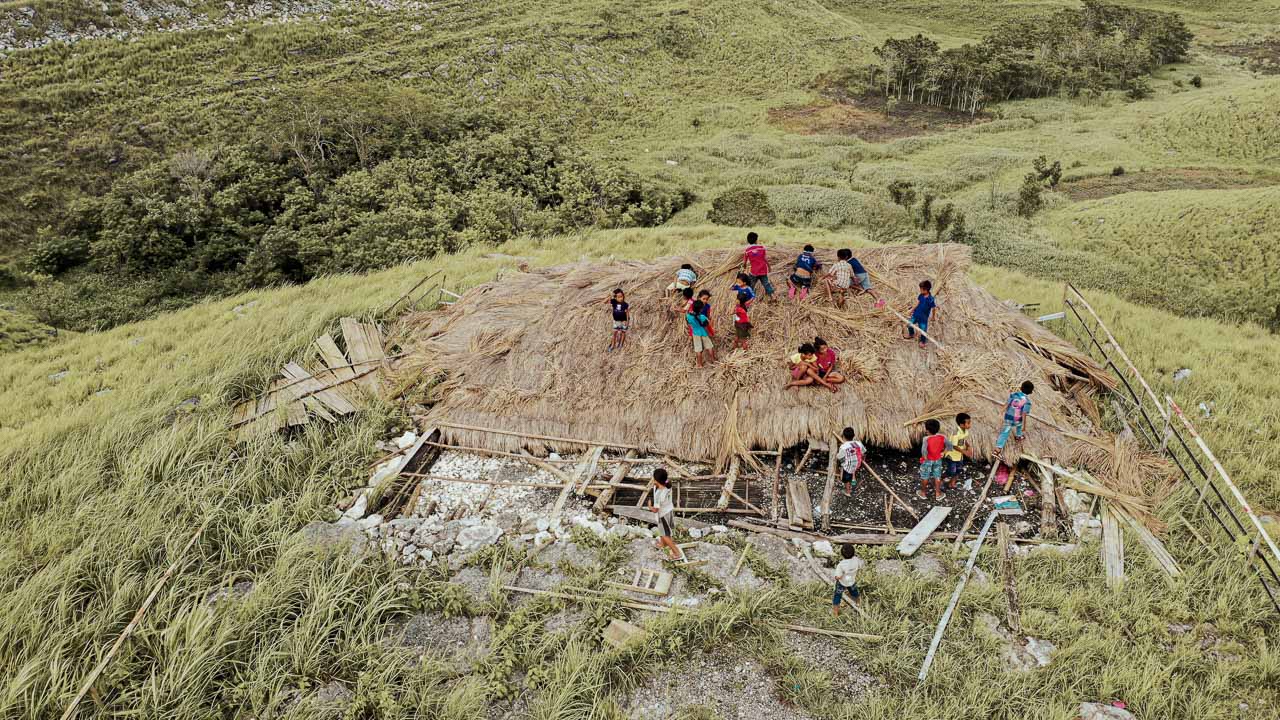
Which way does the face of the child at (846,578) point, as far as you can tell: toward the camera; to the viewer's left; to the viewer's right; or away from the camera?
away from the camera

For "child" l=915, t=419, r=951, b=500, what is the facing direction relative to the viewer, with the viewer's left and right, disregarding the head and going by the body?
facing away from the viewer

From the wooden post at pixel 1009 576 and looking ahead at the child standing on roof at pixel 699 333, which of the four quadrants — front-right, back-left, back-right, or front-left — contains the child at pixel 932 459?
front-right

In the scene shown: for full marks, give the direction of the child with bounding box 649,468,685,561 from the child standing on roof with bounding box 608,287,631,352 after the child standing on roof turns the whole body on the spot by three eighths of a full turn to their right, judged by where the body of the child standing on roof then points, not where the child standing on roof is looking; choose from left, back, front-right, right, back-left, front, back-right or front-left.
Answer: back-left

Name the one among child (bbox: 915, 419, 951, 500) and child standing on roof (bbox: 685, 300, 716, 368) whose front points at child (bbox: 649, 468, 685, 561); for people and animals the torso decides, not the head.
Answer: the child standing on roof

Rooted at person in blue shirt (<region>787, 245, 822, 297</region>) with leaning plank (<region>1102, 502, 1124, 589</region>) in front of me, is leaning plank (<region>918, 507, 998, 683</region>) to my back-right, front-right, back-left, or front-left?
front-right

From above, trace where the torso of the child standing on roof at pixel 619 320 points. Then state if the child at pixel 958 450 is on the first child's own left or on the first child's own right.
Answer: on the first child's own left

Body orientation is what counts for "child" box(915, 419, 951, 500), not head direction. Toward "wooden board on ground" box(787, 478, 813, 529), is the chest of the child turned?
no
